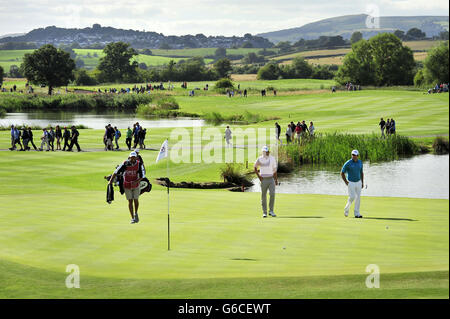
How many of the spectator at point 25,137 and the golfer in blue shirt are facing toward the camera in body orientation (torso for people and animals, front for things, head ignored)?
1

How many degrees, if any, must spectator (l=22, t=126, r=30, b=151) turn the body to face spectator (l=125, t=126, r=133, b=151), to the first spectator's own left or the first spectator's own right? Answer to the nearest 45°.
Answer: approximately 180°

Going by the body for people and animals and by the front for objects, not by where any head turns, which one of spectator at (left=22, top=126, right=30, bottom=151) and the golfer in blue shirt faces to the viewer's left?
the spectator

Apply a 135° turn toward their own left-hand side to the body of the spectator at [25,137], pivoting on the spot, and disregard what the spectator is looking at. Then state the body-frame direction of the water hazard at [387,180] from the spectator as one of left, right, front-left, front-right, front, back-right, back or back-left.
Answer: front

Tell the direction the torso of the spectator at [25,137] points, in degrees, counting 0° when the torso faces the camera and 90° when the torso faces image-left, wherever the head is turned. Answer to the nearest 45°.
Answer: approximately 90°

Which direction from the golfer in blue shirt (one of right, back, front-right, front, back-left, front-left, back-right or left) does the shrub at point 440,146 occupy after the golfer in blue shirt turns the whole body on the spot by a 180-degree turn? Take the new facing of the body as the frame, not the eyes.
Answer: front

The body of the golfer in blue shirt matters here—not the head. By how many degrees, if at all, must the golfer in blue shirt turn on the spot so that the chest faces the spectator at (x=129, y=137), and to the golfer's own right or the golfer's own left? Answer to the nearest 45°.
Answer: approximately 135° to the golfer's own right

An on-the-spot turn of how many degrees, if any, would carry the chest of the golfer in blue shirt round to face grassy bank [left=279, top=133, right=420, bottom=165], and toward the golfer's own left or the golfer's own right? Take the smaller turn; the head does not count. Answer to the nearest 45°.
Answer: approximately 180°

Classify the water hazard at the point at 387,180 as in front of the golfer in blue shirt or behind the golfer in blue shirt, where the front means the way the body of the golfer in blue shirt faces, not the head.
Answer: behind

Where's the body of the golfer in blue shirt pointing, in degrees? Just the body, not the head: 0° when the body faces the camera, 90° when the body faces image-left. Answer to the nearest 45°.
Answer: approximately 0°

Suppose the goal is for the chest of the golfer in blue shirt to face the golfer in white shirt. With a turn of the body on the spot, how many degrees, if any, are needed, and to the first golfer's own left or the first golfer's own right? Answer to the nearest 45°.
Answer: approximately 90° to the first golfer's own right
